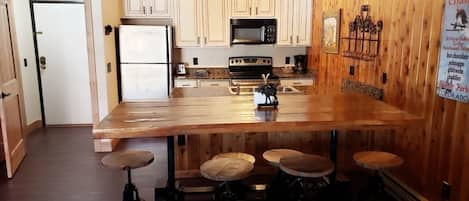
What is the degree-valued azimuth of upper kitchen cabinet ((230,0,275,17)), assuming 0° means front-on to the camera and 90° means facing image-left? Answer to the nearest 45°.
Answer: approximately 0°

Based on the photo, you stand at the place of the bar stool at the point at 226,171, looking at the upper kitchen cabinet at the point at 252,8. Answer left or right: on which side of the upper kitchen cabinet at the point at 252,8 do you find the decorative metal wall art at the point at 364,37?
right

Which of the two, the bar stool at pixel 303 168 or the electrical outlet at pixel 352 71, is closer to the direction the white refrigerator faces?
the bar stool

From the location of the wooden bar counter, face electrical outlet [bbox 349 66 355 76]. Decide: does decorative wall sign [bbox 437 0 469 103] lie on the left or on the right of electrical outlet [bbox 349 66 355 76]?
right

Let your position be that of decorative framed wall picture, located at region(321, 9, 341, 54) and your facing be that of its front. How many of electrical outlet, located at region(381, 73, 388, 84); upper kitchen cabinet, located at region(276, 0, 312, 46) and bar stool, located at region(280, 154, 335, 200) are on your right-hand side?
1

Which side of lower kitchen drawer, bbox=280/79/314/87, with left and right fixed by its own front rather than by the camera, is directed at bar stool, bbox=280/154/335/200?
front

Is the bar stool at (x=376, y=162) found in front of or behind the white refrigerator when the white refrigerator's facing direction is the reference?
in front

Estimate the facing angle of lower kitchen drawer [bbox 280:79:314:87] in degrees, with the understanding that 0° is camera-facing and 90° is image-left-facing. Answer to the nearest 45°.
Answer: approximately 0°

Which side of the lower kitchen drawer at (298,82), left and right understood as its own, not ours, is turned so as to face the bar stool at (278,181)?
front

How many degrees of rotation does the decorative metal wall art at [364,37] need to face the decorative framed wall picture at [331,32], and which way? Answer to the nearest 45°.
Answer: approximately 90° to its right
